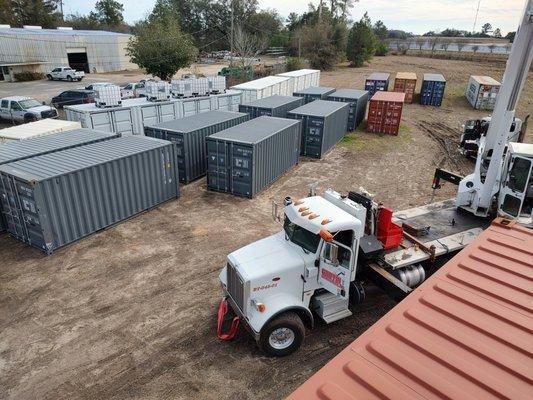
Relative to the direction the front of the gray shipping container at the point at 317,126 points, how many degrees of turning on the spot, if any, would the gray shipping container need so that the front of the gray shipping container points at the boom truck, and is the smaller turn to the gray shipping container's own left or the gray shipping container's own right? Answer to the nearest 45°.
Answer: approximately 45° to the gray shipping container's own left

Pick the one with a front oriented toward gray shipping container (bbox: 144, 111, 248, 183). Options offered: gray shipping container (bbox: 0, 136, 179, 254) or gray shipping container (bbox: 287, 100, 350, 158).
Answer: gray shipping container (bbox: 287, 100, 350, 158)

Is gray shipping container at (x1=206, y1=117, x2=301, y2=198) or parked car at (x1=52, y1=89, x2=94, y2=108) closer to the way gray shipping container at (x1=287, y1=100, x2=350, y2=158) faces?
the gray shipping container

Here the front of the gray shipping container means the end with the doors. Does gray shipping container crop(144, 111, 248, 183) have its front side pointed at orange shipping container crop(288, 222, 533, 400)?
no

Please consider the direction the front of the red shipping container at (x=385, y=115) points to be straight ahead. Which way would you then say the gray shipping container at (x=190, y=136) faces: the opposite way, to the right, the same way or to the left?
the same way

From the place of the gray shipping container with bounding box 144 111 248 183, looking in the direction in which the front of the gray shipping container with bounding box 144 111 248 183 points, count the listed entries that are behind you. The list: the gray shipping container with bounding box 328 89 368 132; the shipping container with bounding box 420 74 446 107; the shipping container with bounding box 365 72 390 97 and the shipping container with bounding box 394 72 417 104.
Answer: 4

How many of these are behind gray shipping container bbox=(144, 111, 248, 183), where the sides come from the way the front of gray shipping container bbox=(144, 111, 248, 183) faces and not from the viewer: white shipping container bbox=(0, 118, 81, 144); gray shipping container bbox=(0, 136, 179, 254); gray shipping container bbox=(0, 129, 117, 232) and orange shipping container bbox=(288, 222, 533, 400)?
0

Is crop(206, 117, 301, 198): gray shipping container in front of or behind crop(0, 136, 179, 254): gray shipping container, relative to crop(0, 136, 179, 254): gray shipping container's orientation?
behind

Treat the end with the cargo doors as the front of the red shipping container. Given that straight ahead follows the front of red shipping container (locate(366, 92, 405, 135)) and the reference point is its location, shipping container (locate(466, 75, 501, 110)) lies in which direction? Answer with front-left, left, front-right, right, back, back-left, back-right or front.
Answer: back-left

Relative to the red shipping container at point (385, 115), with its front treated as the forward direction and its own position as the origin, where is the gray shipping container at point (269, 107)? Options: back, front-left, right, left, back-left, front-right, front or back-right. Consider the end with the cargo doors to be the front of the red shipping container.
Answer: front-right

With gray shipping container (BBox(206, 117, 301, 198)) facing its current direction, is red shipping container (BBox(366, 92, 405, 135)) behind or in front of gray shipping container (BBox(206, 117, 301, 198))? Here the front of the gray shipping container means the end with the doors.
behind

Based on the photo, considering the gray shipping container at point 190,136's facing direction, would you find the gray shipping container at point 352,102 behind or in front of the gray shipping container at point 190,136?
behind

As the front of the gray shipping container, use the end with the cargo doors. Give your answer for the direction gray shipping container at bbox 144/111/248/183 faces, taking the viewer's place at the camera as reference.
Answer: facing the viewer and to the left of the viewer

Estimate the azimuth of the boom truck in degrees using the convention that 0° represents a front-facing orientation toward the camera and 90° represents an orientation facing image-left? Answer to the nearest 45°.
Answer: approximately 45°

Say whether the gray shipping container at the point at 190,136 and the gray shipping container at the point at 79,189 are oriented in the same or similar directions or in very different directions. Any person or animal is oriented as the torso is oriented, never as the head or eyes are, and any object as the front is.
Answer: same or similar directions

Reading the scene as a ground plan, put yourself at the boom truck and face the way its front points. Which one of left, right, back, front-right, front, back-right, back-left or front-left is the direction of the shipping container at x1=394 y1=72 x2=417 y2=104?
back-right

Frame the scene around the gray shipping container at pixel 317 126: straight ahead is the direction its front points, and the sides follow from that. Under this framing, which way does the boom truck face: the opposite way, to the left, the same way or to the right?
the same way

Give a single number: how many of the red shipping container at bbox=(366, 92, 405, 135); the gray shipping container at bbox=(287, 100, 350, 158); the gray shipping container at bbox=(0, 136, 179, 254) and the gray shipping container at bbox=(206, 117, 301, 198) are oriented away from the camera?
0

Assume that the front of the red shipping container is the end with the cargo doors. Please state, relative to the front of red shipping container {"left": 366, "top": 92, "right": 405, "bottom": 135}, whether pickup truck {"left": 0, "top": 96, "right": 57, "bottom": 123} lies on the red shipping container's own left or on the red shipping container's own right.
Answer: on the red shipping container's own right

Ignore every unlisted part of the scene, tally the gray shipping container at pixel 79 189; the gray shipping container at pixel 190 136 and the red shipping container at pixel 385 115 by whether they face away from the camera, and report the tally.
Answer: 0

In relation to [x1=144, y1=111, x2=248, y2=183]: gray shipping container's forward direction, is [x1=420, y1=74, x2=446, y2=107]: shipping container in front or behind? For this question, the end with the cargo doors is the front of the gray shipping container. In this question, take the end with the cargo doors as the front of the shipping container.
behind

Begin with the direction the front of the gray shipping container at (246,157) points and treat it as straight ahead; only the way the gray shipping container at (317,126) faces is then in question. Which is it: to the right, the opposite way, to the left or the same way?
the same way
